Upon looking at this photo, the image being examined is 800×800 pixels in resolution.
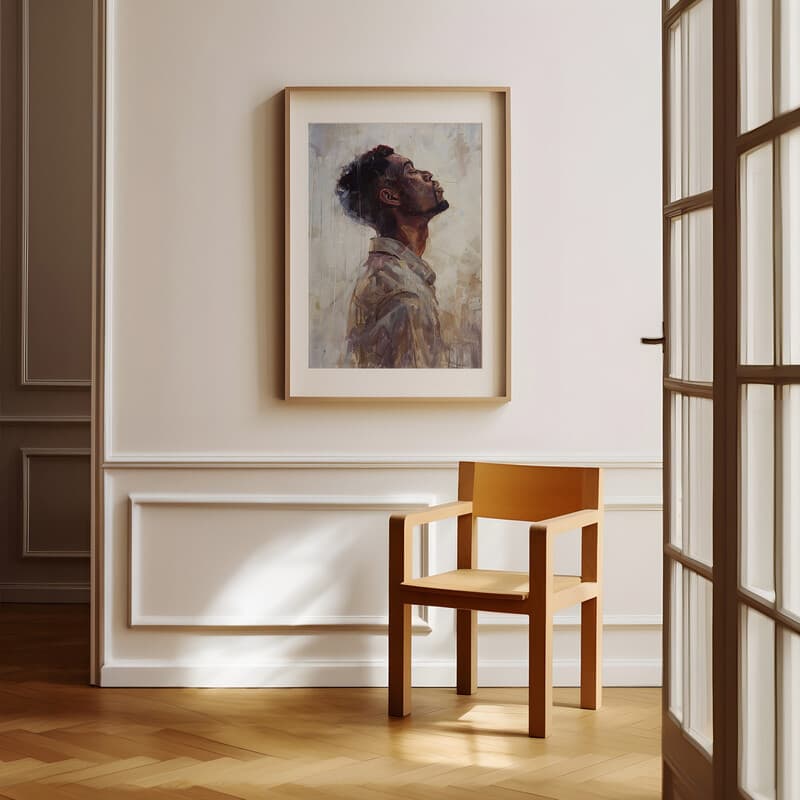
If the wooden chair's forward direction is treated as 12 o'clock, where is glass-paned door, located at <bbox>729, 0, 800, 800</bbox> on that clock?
The glass-paned door is roughly at 10 o'clock from the wooden chair.

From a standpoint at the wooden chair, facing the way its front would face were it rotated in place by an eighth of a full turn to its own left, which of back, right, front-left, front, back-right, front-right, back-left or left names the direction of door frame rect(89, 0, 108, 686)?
right

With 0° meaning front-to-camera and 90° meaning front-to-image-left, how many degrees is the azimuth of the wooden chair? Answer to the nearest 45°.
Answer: approximately 45°

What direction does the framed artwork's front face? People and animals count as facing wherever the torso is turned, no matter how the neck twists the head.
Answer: toward the camera

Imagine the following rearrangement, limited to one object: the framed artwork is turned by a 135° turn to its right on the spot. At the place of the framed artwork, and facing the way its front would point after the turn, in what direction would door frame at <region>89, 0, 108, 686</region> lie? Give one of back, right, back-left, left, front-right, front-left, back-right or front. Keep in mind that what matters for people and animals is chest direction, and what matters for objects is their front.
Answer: front-left

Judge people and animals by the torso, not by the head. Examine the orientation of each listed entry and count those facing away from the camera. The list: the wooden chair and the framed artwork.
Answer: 0

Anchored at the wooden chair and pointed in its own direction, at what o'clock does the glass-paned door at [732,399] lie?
The glass-paned door is roughly at 10 o'clock from the wooden chair.

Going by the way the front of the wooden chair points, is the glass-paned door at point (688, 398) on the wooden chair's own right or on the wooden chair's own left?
on the wooden chair's own left
